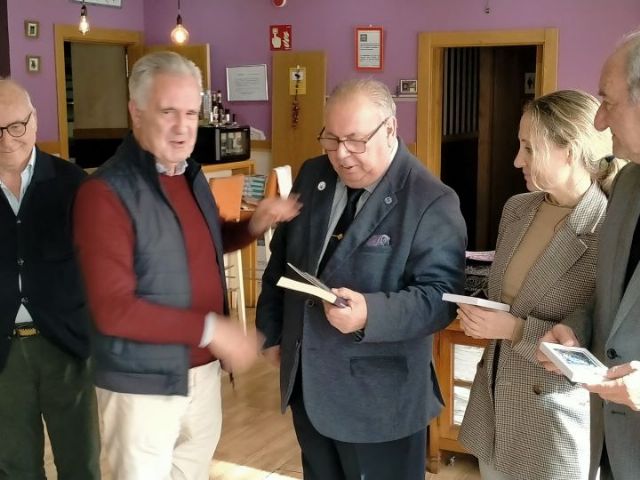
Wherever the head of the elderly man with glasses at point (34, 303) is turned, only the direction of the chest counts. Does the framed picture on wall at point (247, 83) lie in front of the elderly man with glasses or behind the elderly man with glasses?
behind

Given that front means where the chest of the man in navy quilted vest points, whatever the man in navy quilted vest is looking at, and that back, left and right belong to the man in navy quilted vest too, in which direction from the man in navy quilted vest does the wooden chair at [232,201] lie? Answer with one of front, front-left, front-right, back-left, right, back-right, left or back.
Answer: back-left

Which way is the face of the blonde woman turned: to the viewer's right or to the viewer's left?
to the viewer's left

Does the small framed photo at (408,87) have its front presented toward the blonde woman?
yes

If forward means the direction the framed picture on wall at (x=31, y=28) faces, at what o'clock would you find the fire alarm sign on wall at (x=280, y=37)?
The fire alarm sign on wall is roughly at 9 o'clock from the framed picture on wall.

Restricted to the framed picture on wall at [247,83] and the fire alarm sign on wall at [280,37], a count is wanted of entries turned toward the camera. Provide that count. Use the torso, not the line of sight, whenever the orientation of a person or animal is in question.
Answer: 2

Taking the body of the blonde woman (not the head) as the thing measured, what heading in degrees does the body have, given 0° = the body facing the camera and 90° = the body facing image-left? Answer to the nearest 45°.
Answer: approximately 45°

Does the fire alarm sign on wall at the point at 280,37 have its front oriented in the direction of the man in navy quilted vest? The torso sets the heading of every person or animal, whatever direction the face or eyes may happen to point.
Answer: yes
